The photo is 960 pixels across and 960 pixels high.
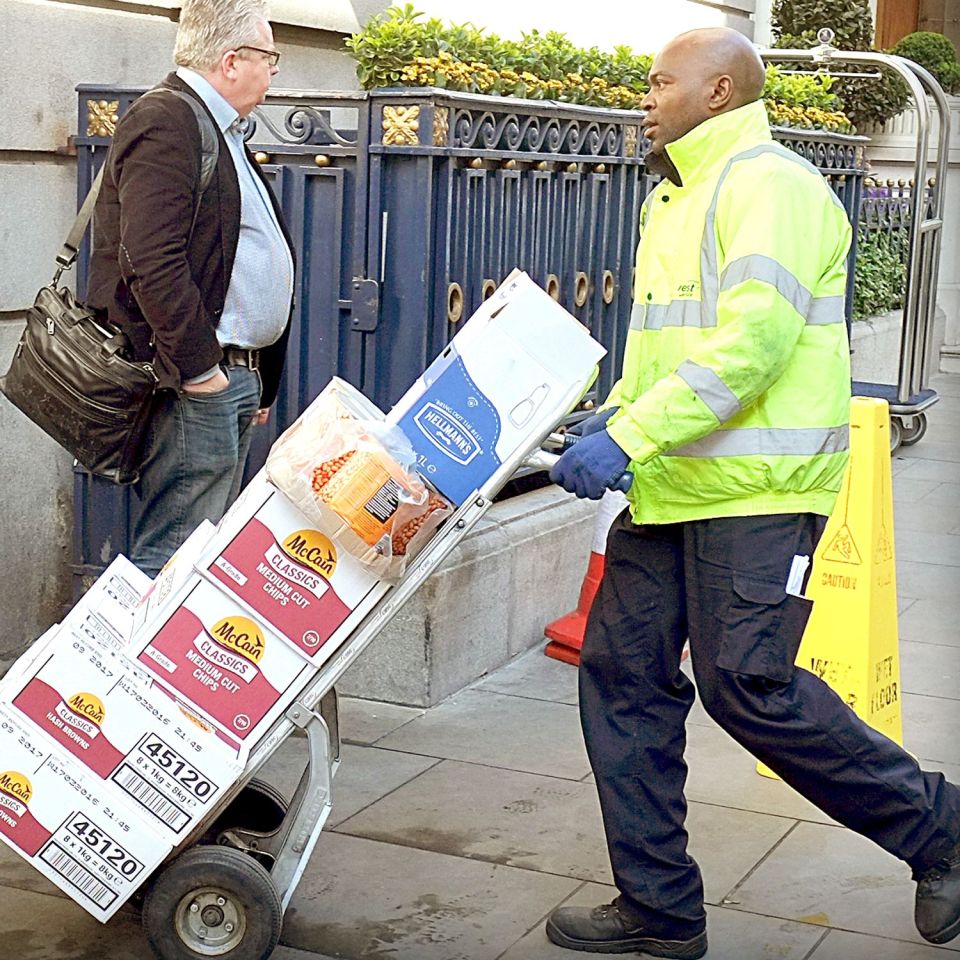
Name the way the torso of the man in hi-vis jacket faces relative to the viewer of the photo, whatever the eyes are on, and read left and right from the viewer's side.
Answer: facing to the left of the viewer

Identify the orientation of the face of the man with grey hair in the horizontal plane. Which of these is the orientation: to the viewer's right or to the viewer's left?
to the viewer's right

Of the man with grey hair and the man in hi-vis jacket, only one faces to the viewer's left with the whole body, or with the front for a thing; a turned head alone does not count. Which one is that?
the man in hi-vis jacket

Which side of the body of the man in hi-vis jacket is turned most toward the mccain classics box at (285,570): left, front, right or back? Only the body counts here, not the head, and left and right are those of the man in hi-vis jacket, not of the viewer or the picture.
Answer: front

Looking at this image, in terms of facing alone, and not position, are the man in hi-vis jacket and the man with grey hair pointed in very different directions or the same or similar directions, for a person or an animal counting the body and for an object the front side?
very different directions

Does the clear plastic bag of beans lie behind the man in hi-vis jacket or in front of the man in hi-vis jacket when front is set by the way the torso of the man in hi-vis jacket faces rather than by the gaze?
in front

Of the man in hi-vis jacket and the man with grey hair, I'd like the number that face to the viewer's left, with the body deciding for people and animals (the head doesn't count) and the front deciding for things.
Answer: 1

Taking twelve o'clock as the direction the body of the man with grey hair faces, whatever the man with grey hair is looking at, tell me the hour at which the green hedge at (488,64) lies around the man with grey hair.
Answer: The green hedge is roughly at 10 o'clock from the man with grey hair.

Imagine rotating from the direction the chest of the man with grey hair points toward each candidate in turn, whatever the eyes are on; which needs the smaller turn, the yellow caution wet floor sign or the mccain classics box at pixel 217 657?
the yellow caution wet floor sign

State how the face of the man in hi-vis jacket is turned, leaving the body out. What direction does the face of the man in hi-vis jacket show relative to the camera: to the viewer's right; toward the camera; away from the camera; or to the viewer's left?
to the viewer's left

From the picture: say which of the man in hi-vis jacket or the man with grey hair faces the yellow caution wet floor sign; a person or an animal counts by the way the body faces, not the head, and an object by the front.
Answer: the man with grey hair

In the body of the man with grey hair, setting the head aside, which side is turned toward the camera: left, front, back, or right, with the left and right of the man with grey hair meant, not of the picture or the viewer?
right
